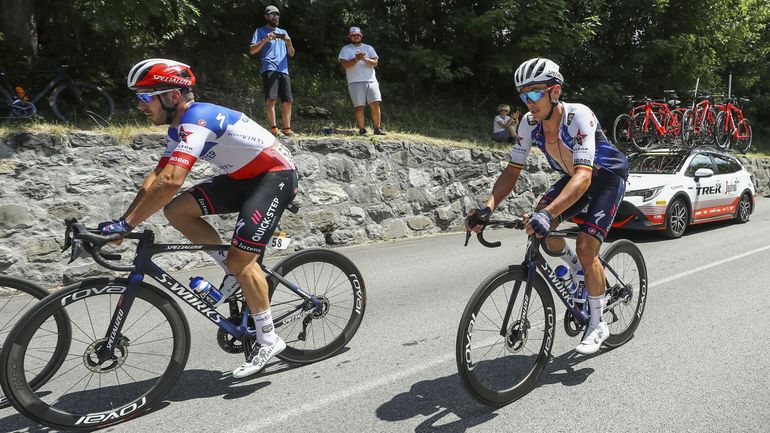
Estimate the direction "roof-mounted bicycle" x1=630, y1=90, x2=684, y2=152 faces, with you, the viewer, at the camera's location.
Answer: facing the viewer and to the left of the viewer

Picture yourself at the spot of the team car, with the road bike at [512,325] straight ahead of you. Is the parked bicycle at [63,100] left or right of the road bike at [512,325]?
right

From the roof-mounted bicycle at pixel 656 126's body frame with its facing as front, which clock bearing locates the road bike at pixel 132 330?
The road bike is roughly at 11 o'clock from the roof-mounted bicycle.

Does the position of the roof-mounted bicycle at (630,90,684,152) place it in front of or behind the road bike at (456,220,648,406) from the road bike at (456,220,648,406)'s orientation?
behind

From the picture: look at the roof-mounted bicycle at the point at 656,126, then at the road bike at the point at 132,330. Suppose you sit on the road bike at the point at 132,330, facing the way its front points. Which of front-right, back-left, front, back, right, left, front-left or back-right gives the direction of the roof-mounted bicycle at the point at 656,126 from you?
back

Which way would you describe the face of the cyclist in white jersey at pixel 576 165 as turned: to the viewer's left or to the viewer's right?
to the viewer's left

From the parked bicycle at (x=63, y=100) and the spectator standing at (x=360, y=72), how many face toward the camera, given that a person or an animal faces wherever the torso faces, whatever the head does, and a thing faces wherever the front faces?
1

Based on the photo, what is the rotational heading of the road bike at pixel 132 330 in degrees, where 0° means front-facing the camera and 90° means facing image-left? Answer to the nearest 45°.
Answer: approximately 45°
